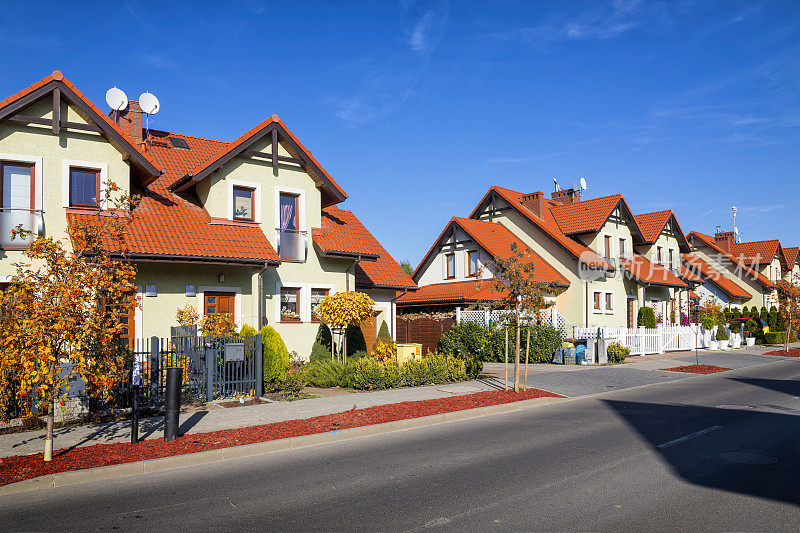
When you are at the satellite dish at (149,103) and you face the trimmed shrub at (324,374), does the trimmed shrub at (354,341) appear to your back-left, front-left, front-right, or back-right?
front-left

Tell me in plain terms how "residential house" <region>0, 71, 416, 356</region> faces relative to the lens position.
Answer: facing the viewer and to the right of the viewer

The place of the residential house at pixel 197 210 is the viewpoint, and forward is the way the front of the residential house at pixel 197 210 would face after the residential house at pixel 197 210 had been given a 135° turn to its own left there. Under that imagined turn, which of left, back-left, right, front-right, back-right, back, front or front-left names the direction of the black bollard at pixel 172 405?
back

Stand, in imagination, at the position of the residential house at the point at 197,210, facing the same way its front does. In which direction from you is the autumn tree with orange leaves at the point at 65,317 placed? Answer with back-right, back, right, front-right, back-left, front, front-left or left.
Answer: front-right

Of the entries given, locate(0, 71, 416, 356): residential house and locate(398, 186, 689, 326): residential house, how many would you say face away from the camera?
0

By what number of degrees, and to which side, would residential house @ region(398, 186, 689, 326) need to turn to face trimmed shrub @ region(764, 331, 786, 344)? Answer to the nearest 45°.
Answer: approximately 90° to its left

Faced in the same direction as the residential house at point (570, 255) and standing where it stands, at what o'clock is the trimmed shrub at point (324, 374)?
The trimmed shrub is roughly at 2 o'clock from the residential house.

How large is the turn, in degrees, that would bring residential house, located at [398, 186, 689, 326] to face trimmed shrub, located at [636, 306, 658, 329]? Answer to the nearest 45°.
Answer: approximately 45° to its left
